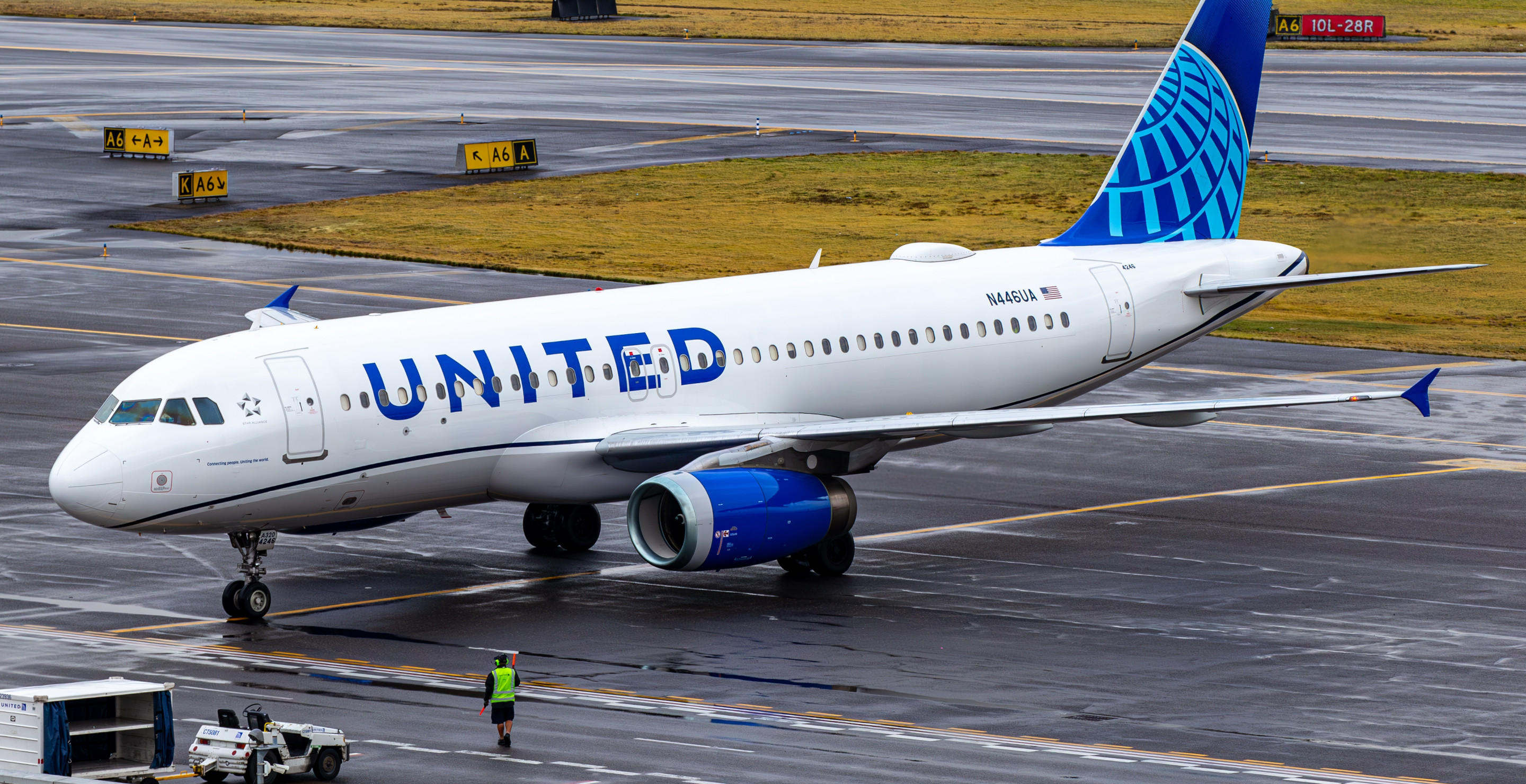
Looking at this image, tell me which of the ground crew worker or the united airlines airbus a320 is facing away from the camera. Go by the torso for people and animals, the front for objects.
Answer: the ground crew worker

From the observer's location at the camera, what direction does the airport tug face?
facing away from the viewer and to the right of the viewer

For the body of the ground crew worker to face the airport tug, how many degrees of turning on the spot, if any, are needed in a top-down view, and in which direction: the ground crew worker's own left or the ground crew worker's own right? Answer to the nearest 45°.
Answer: approximately 135° to the ground crew worker's own left

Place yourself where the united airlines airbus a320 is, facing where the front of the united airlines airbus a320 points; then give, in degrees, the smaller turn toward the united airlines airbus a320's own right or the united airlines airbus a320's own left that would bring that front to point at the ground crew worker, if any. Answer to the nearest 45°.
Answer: approximately 45° to the united airlines airbus a320's own left

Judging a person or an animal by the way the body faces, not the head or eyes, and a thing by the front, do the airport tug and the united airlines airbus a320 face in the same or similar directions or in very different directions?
very different directions

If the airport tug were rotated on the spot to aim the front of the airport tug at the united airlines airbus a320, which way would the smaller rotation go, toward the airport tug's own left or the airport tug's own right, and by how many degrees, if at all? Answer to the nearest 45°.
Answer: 0° — it already faces it

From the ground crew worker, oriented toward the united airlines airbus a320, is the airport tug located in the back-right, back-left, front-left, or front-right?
back-left

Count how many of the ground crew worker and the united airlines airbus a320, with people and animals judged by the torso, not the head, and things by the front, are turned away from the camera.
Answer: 1

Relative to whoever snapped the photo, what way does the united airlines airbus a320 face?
facing the viewer and to the left of the viewer

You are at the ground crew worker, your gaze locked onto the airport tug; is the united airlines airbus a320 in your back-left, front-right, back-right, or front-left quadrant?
back-right

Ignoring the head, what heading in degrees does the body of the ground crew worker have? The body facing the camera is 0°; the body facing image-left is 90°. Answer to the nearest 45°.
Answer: approximately 180°

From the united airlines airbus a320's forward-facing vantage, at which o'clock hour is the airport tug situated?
The airport tug is roughly at 11 o'clock from the united airlines airbus a320.

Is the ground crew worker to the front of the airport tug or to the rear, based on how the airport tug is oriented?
to the front

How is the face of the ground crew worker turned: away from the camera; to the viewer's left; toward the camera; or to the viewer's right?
away from the camera

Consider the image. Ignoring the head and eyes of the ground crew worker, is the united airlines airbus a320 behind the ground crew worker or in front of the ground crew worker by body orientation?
in front
